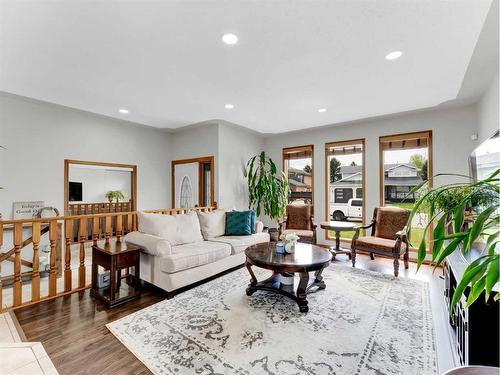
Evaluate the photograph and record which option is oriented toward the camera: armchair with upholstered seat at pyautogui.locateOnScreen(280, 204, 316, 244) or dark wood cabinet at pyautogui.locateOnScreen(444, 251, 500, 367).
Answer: the armchair with upholstered seat

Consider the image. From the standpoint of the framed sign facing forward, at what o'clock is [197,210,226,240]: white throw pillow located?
The white throw pillow is roughly at 10 o'clock from the framed sign.

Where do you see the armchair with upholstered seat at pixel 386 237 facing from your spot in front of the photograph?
facing the viewer and to the left of the viewer

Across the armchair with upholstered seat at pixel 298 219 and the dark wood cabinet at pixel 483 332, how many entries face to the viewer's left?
1

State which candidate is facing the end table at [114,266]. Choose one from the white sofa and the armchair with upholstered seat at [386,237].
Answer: the armchair with upholstered seat

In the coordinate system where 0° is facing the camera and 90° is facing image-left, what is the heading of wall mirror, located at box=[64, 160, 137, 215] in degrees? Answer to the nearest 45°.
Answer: approximately 315°

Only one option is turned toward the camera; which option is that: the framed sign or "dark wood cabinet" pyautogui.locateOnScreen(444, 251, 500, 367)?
the framed sign

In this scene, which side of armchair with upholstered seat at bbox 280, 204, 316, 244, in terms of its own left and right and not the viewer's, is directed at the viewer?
front

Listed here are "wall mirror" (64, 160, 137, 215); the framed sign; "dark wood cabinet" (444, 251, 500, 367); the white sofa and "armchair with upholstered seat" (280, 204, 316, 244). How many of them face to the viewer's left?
1

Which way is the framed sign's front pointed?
toward the camera

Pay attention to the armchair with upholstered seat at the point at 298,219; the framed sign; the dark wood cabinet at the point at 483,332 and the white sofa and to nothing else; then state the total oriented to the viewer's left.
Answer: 1

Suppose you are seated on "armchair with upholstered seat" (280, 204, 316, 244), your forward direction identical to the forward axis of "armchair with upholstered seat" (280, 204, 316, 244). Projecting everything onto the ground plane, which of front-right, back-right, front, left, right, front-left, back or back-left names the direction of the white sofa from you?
front-right

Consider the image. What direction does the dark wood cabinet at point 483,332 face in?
to the viewer's left

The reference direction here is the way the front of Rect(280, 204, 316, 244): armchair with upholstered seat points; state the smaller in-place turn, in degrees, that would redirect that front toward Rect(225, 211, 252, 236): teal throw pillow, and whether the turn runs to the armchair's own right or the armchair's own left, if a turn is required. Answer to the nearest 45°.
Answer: approximately 45° to the armchair's own right

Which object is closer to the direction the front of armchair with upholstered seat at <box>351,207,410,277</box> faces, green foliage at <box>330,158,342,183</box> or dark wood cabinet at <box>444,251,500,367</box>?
the dark wood cabinet
